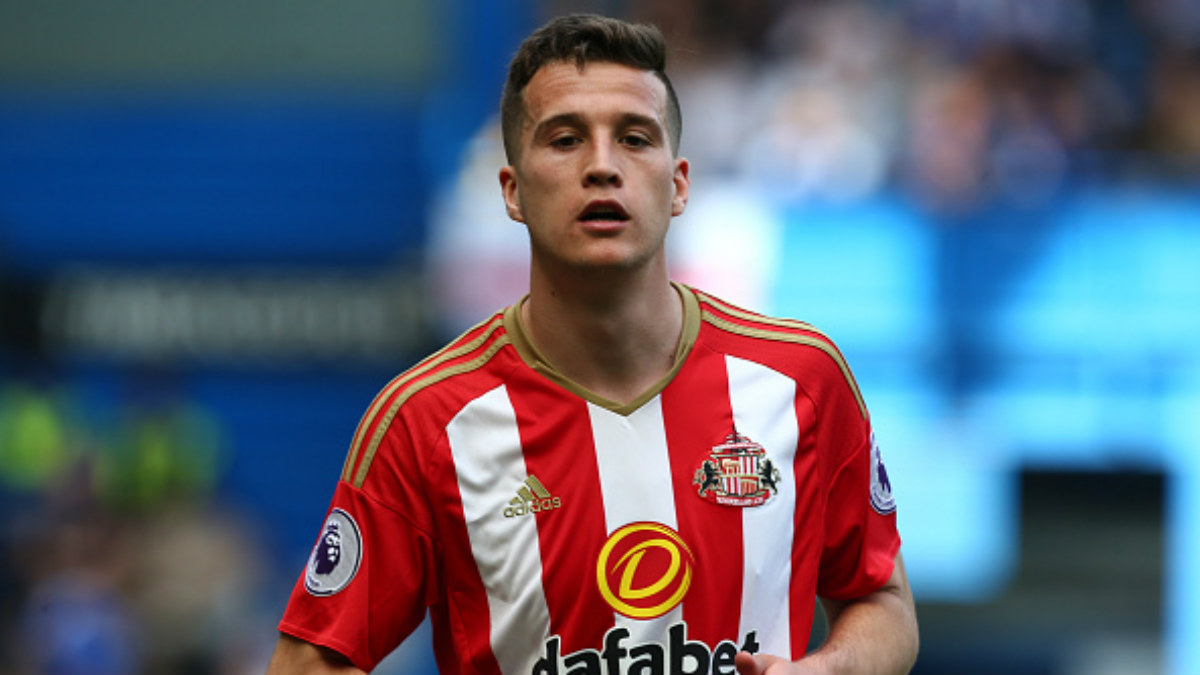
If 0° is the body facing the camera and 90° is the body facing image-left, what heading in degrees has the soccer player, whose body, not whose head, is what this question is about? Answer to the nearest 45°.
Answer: approximately 0°
